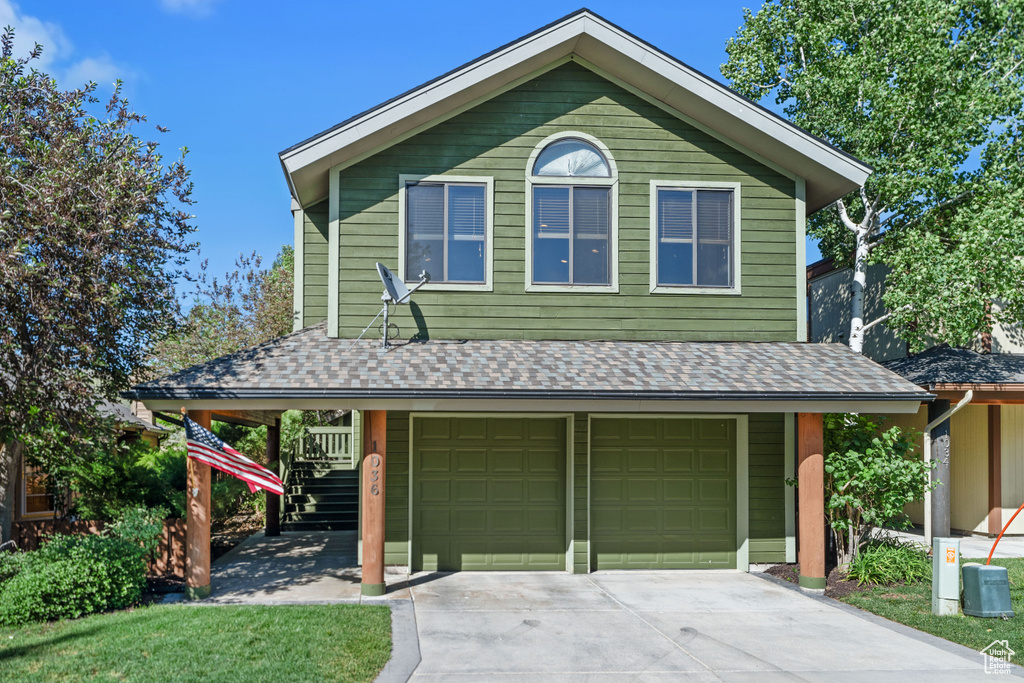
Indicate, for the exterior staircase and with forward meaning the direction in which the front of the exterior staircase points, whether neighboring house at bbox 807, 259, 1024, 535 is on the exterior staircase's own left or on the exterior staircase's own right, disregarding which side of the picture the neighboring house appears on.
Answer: on the exterior staircase's own left

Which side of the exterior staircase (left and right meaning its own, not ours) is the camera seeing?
front

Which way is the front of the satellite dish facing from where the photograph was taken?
facing the viewer and to the right of the viewer

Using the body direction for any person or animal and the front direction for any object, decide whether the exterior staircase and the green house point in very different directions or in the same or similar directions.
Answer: same or similar directions

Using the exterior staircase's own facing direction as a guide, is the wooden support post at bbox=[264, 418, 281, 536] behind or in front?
in front

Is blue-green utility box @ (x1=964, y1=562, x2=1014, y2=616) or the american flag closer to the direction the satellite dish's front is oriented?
the blue-green utility box

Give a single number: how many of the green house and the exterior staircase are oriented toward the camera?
2

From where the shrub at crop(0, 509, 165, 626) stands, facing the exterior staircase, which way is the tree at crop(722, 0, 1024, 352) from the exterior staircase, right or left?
right

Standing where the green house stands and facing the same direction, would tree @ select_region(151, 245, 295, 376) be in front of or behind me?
behind
